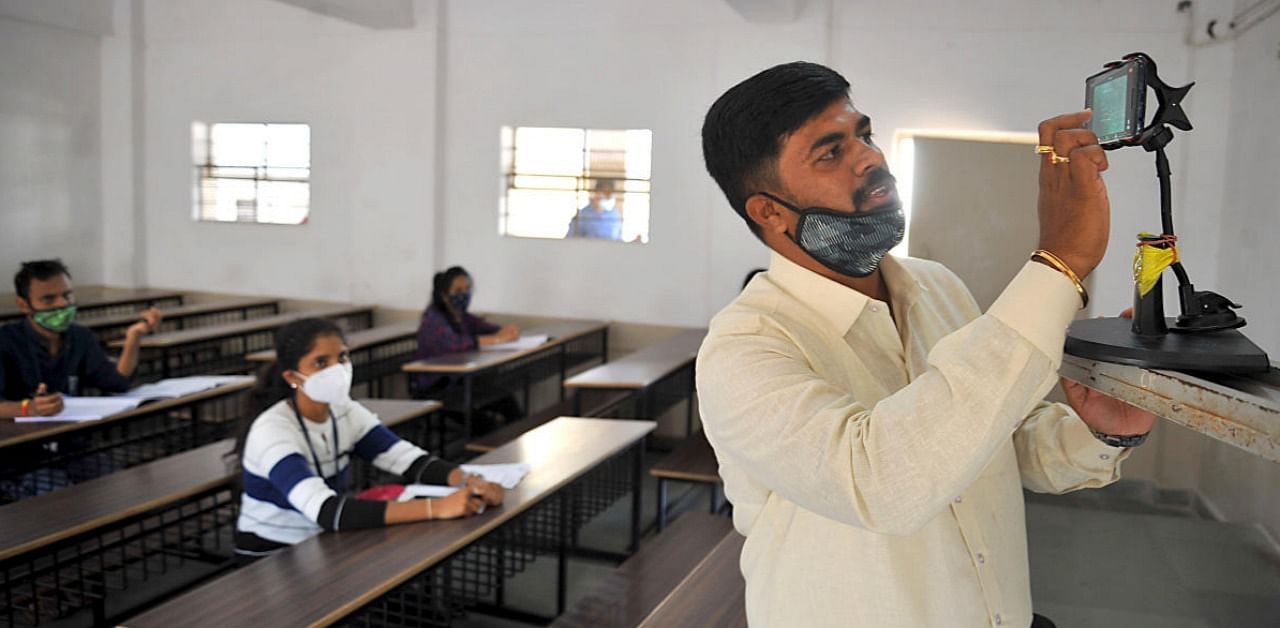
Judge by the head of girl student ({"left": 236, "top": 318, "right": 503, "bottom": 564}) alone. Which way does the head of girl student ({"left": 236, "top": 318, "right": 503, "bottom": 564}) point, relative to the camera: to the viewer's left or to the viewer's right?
to the viewer's right

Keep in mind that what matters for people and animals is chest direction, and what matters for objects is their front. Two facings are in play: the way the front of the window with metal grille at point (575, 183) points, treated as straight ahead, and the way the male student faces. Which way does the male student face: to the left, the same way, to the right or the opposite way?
to the left

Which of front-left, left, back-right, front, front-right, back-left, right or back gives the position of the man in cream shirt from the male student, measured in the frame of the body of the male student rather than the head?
front-right

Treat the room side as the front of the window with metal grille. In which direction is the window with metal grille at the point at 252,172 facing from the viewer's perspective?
toward the camera

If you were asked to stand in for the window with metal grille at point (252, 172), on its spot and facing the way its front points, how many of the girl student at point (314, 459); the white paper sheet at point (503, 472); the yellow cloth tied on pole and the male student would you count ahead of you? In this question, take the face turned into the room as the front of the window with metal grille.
4

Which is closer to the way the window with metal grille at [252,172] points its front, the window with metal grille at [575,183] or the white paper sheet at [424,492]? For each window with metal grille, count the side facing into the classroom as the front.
the white paper sheet

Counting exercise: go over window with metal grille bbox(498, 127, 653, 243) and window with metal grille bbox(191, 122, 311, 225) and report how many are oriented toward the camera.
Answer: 2

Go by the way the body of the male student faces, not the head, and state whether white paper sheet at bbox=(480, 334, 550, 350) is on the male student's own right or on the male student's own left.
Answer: on the male student's own left

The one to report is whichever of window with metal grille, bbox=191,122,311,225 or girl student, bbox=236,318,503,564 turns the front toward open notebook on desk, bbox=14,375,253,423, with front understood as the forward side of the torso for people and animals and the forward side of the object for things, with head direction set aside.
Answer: the window with metal grille

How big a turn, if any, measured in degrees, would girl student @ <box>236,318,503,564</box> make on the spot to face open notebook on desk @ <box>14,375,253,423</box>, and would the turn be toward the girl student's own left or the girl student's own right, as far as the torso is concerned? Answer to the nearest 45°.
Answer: approximately 180°

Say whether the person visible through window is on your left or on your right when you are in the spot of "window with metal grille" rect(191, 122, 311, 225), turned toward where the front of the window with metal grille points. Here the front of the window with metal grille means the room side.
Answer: on your left

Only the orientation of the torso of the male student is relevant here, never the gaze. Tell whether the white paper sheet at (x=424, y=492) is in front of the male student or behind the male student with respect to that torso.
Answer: in front

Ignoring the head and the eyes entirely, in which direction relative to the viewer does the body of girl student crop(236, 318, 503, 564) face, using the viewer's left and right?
facing the viewer and to the right of the viewer
